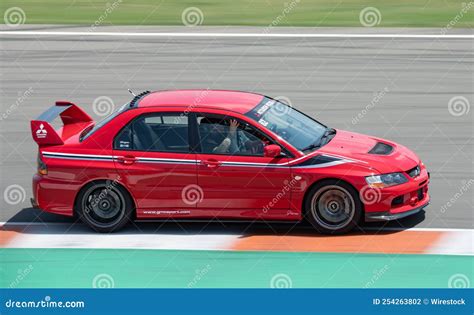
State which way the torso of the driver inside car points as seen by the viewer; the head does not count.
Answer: to the viewer's right

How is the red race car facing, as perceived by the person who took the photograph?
facing to the right of the viewer
